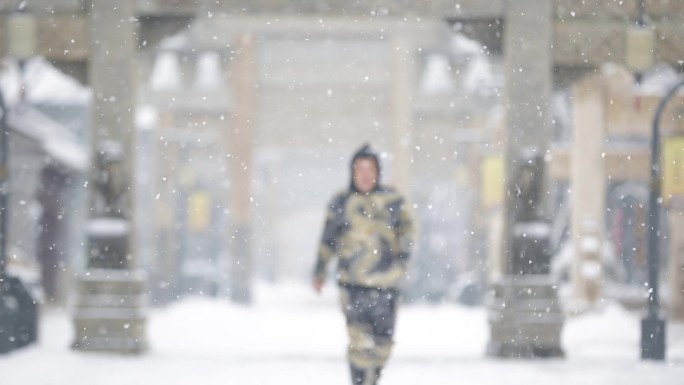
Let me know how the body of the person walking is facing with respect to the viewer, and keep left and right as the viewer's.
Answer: facing the viewer

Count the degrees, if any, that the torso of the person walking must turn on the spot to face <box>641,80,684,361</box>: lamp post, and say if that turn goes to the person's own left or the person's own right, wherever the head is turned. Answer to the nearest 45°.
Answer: approximately 135° to the person's own left

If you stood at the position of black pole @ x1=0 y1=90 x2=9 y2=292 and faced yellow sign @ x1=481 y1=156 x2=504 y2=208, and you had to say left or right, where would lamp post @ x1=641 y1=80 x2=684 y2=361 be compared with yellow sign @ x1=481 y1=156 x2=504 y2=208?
right

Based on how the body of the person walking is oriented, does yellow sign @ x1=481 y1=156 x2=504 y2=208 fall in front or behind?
behind

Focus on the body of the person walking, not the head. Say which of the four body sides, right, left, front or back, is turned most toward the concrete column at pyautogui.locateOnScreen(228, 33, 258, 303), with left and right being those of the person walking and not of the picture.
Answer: back

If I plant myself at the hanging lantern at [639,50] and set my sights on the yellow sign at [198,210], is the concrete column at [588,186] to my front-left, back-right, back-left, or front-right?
front-right

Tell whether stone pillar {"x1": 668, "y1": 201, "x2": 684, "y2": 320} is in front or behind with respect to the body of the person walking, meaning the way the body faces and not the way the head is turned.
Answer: behind

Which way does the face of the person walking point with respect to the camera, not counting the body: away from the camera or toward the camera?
toward the camera

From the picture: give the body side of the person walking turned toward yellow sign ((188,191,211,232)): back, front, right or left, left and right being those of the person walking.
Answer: back
